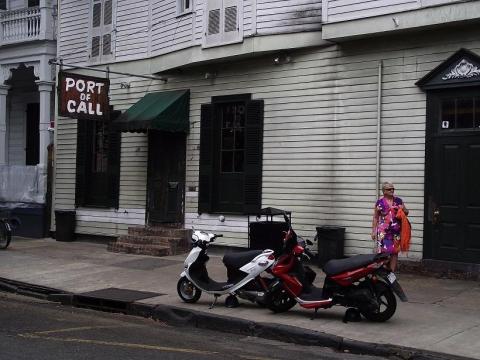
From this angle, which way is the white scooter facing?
to the viewer's left

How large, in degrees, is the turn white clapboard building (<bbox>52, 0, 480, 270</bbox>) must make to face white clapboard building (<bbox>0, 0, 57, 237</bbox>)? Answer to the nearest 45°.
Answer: approximately 90° to its right

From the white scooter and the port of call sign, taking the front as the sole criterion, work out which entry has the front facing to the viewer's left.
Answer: the white scooter

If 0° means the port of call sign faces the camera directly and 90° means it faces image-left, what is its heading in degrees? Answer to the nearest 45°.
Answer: approximately 315°

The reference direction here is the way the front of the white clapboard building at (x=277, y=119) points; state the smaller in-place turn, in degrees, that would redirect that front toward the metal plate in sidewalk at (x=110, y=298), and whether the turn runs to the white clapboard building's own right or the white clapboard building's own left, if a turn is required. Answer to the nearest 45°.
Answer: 0° — it already faces it

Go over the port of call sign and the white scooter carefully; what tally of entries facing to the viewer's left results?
1

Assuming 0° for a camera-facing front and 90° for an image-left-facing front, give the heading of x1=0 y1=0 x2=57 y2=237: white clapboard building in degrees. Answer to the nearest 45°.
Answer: approximately 45°

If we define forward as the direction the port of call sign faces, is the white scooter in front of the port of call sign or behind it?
in front

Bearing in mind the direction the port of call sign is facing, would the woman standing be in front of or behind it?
in front

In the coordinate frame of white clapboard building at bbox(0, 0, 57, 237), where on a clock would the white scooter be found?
The white scooter is roughly at 10 o'clock from the white clapboard building.

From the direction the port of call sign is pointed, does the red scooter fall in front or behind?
in front
